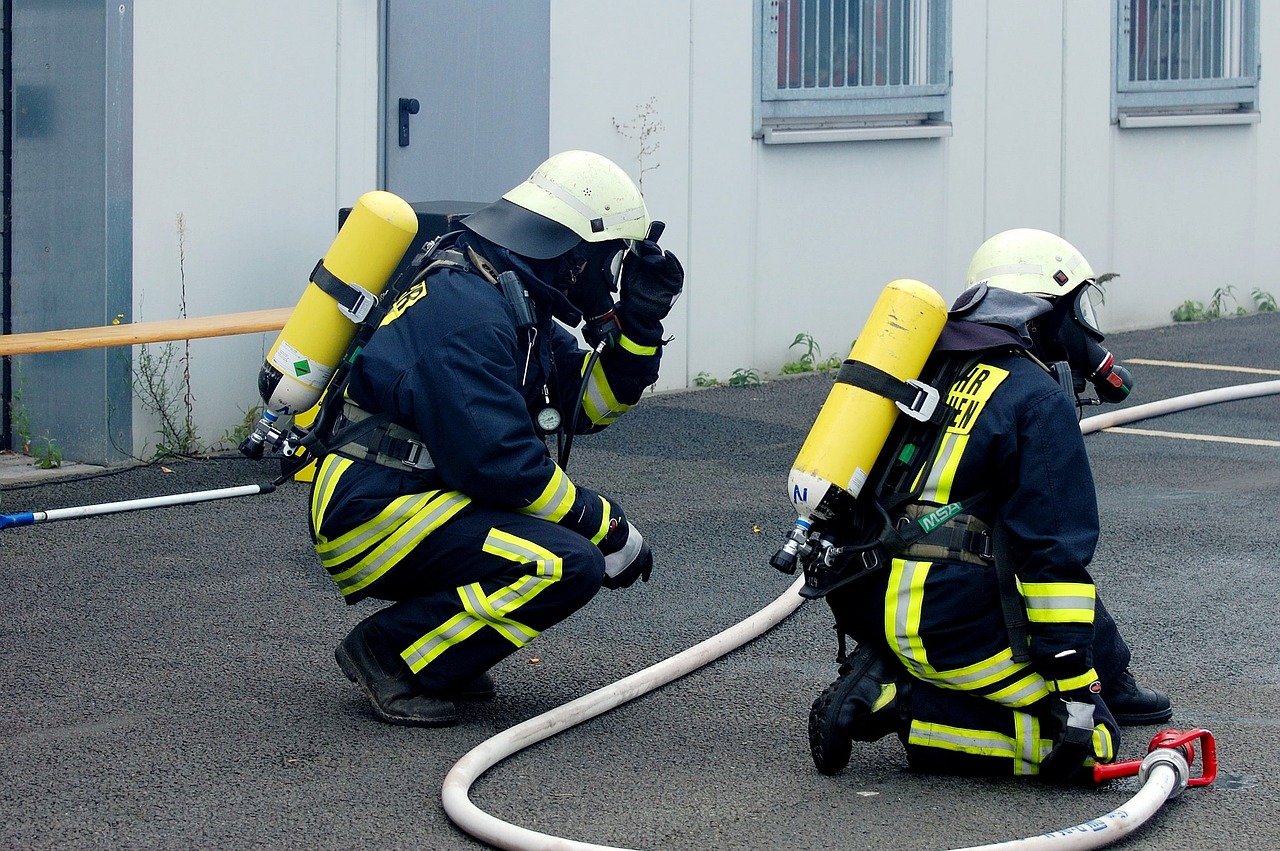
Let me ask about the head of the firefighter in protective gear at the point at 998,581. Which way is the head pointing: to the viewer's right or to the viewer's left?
to the viewer's right

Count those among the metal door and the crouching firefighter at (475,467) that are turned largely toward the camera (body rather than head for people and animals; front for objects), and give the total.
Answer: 1

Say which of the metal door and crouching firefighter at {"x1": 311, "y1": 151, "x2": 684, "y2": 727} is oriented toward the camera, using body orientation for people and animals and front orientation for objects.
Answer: the metal door

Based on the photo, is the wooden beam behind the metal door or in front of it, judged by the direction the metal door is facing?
in front

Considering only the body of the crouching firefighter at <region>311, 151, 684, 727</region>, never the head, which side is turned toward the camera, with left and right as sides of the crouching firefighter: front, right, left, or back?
right

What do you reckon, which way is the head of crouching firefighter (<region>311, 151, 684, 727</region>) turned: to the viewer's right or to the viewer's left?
to the viewer's right

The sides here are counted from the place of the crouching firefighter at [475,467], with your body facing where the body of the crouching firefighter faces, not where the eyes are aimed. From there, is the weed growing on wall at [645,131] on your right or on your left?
on your left

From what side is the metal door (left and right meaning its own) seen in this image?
front

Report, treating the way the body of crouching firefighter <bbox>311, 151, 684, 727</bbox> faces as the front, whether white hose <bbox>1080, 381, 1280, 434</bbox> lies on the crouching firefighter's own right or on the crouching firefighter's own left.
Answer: on the crouching firefighter's own left

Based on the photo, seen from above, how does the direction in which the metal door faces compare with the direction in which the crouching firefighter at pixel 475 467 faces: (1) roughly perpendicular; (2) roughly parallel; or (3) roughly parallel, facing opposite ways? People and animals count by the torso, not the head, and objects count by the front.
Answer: roughly perpendicular

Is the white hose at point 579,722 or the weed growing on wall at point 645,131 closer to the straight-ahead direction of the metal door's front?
the white hose
